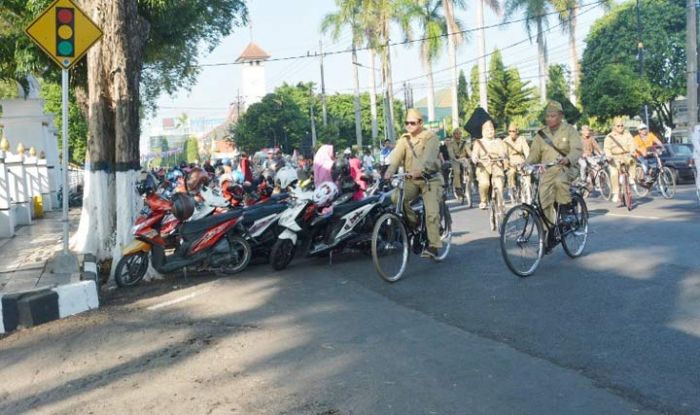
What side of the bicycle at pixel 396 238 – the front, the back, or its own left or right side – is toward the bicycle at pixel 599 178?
back

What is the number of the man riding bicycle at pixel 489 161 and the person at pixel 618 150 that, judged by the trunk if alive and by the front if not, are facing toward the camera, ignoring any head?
2

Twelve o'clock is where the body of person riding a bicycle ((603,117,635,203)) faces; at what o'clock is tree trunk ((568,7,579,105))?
The tree trunk is roughly at 6 o'clock from the person riding a bicycle.

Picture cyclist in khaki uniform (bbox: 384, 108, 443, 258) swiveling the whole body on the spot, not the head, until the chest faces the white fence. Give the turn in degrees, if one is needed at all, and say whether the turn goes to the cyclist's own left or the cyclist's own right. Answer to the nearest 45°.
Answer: approximately 90° to the cyclist's own right

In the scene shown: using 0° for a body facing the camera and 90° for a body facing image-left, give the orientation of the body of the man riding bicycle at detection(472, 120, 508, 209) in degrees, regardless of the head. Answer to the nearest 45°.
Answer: approximately 0°

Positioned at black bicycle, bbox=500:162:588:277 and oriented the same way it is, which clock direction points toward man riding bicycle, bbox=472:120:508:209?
The man riding bicycle is roughly at 4 o'clock from the black bicycle.

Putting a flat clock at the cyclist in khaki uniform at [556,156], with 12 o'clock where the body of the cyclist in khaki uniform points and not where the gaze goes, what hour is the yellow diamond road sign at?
The yellow diamond road sign is roughly at 1 o'clock from the cyclist in khaki uniform.

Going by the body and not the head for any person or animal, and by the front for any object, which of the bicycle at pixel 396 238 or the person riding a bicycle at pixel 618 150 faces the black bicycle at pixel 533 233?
the person riding a bicycle

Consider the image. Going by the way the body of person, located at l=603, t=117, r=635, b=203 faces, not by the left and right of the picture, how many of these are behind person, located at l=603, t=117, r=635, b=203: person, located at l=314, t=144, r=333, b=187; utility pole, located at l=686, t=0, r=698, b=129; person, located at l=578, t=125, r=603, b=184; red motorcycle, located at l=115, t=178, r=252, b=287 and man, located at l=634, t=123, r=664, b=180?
3
